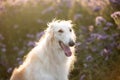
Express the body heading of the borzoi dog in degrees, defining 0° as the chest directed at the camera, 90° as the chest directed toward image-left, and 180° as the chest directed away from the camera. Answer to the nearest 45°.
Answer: approximately 315°
